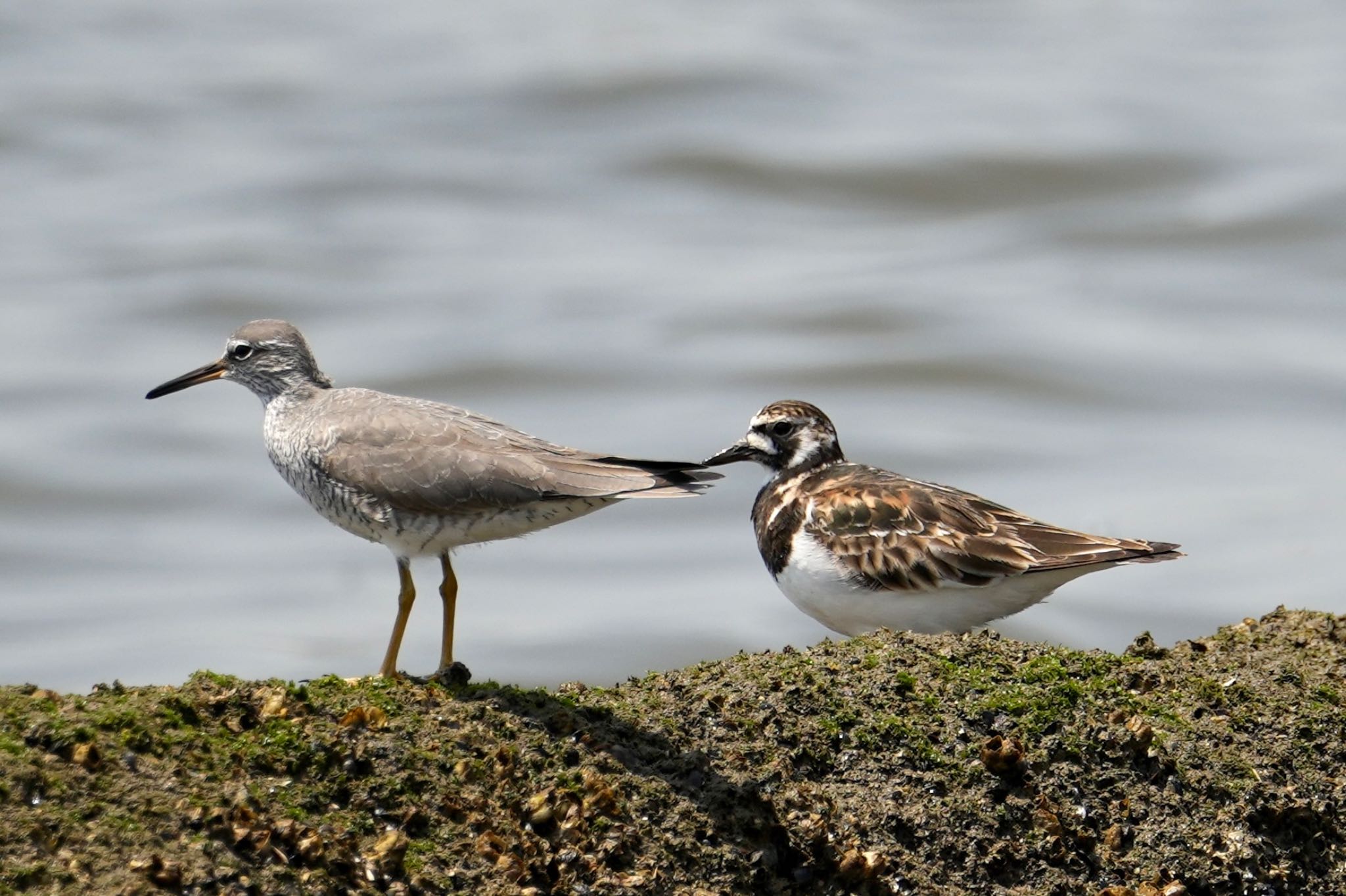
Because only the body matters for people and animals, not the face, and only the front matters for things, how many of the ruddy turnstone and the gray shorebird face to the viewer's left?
2

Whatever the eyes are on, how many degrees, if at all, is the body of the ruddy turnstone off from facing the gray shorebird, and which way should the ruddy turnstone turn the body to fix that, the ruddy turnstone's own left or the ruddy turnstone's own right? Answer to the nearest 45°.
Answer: approximately 45° to the ruddy turnstone's own left

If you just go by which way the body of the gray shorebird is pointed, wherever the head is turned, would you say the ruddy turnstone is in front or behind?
behind

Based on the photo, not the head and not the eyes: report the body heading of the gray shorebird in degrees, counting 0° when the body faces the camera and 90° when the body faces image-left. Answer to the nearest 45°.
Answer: approximately 90°

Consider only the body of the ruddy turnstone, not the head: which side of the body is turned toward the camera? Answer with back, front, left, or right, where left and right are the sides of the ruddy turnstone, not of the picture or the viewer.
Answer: left
